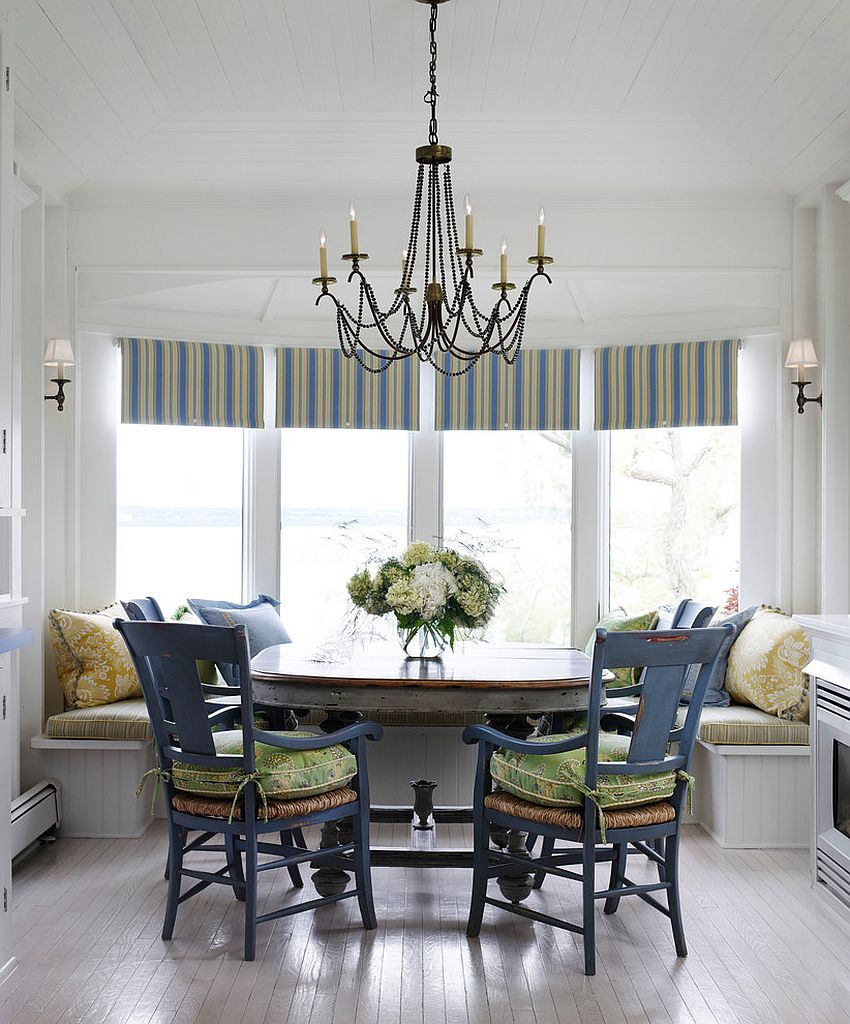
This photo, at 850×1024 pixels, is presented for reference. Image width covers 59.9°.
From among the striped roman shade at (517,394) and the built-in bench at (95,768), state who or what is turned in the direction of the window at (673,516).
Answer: the built-in bench

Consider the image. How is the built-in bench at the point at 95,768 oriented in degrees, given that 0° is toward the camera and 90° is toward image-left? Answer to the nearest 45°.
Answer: approximately 270°

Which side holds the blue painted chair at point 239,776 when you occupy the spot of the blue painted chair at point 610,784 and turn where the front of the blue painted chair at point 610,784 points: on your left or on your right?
on your left

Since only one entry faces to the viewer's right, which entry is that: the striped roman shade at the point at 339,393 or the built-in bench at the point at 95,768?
the built-in bench

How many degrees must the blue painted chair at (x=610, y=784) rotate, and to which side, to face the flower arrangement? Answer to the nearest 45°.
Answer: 0° — it already faces it

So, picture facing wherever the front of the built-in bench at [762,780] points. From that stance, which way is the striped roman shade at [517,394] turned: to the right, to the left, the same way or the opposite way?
to the left

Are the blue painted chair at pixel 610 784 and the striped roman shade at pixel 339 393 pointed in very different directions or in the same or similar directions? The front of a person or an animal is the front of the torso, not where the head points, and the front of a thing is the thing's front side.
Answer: very different directions

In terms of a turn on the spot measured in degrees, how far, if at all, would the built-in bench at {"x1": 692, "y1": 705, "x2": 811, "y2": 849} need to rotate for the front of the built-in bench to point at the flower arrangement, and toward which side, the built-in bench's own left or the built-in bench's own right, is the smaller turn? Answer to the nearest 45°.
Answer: approximately 45° to the built-in bench's own left

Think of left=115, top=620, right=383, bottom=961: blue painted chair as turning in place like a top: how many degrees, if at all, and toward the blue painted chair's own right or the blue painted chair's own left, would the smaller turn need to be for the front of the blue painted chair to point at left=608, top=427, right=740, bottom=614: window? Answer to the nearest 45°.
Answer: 0° — it already faces it

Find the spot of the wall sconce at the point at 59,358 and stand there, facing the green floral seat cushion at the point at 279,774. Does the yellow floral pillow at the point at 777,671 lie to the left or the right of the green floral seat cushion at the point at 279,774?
left

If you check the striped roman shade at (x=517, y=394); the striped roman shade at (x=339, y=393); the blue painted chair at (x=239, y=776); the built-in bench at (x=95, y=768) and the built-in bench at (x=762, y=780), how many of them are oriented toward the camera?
2

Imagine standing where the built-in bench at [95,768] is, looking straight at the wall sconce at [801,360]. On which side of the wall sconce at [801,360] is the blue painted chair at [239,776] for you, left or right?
right

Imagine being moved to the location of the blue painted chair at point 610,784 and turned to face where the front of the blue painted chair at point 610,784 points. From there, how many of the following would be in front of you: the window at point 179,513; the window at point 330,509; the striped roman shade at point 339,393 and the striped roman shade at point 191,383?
4

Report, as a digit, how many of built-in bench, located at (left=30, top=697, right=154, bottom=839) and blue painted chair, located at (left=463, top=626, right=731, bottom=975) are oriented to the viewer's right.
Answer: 1
